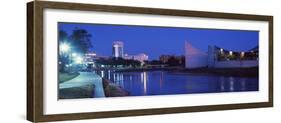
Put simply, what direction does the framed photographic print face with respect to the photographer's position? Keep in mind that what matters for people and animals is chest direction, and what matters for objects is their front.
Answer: facing the viewer and to the right of the viewer
